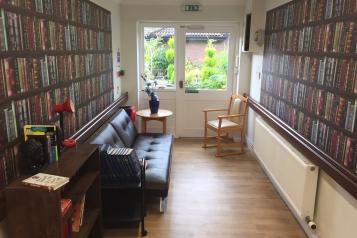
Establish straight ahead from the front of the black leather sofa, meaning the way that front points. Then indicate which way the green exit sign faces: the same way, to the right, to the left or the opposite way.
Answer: to the right

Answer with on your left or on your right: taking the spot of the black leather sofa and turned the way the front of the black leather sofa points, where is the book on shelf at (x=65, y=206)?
on your right

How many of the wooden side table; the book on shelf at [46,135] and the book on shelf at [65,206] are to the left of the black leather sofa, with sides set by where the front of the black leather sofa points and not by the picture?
1

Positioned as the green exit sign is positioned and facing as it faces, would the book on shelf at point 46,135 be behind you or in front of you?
in front

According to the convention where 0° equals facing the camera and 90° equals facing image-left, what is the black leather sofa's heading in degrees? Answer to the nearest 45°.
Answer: approximately 270°

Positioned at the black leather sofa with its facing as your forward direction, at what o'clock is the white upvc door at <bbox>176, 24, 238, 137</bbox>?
The white upvc door is roughly at 10 o'clock from the black leather sofa.

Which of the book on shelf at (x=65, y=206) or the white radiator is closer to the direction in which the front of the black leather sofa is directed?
the white radiator

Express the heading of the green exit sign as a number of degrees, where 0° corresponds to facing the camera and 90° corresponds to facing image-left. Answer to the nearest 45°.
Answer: approximately 0°

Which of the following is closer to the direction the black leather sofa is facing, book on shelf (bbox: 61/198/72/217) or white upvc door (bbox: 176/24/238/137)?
the white upvc door

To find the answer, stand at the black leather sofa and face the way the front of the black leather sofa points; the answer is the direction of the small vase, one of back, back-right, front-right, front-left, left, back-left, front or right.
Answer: left

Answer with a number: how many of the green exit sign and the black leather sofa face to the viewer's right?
1
